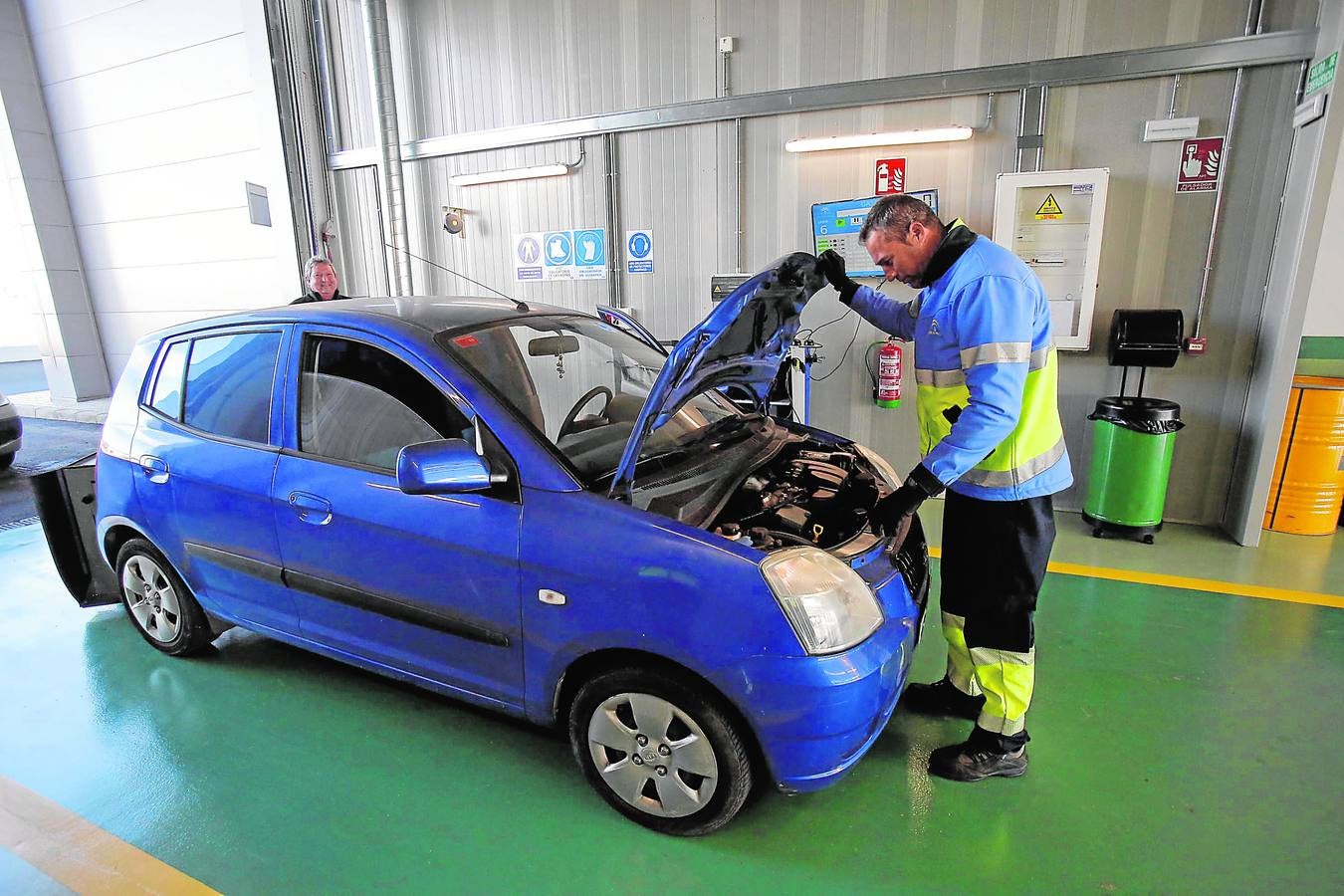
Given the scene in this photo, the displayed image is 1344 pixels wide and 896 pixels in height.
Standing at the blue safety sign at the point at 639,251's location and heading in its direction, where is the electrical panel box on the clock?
The electrical panel box is roughly at 10 o'clock from the blue safety sign.

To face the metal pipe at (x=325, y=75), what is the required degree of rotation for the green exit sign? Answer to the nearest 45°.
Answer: approximately 45° to its right

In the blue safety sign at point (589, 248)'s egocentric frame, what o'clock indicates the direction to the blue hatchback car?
The blue hatchback car is roughly at 12 o'clock from the blue safety sign.

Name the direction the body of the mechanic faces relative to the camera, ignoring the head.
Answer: to the viewer's left

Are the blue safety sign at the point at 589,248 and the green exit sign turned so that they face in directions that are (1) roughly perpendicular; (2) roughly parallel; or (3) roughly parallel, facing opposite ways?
roughly perpendicular

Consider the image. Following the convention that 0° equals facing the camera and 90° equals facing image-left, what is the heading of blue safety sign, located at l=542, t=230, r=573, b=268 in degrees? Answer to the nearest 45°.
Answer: approximately 0°

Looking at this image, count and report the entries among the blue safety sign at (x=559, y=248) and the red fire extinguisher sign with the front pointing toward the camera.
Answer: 2

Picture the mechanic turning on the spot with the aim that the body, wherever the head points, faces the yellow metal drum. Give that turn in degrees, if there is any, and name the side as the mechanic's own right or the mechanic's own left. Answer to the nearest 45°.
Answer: approximately 135° to the mechanic's own right

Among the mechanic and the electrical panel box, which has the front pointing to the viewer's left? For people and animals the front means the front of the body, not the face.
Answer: the mechanic
